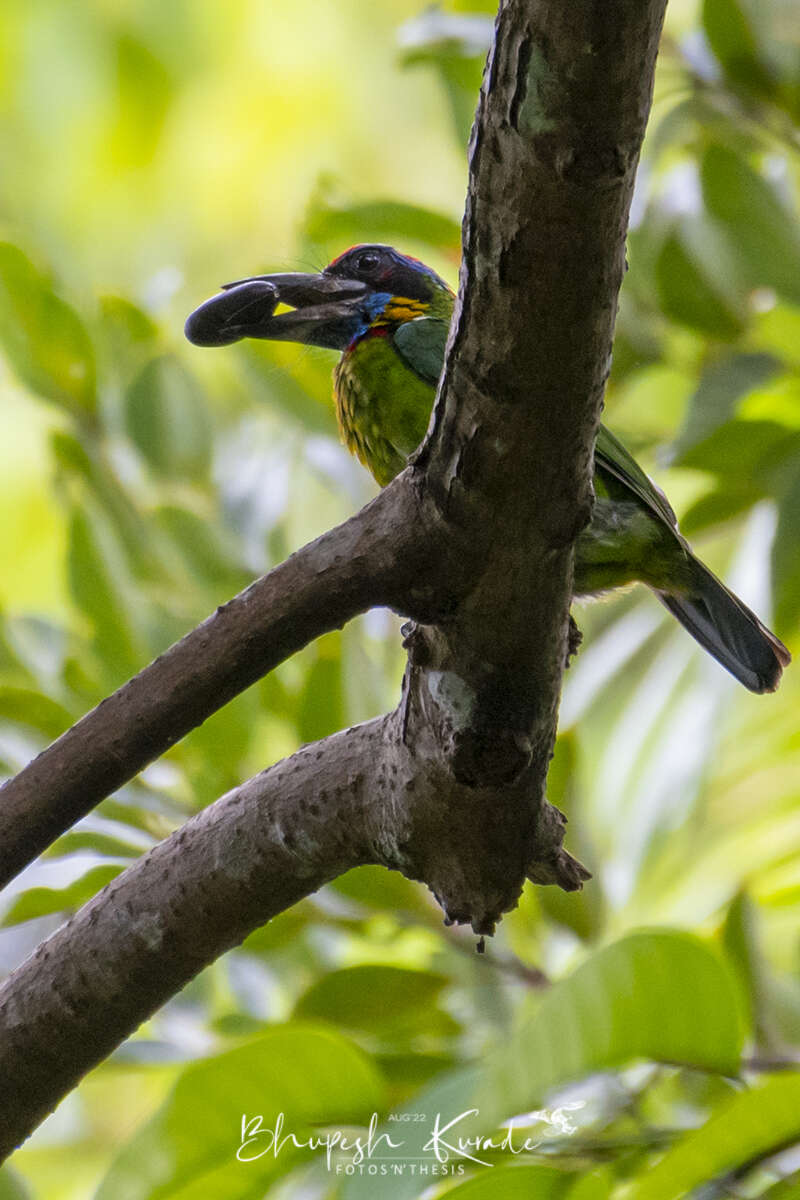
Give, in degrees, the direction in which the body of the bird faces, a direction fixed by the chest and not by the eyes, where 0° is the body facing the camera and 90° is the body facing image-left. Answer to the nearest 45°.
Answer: approximately 90°
